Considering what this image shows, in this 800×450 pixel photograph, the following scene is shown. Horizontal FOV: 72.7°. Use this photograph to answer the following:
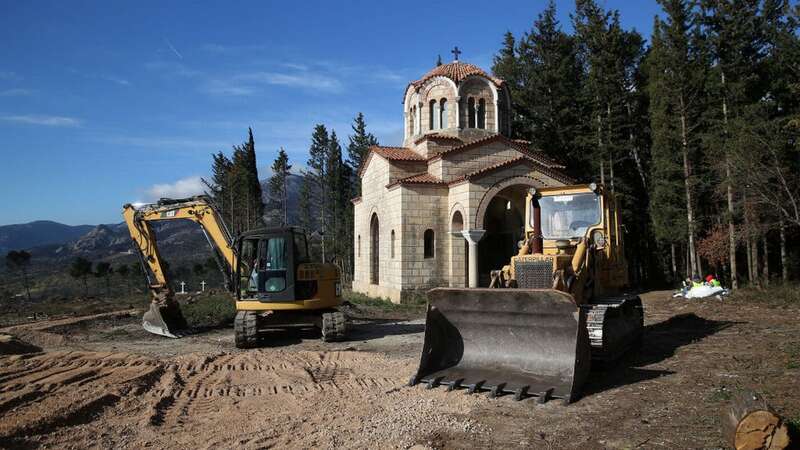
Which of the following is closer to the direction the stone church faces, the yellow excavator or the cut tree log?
the cut tree log

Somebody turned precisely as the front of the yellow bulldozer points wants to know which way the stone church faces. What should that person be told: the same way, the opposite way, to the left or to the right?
to the left

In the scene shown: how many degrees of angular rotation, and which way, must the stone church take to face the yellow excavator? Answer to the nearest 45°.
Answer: approximately 45° to its right

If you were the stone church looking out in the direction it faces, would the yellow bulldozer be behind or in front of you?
in front

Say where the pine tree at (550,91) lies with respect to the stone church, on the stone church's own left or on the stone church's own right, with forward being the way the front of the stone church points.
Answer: on the stone church's own left

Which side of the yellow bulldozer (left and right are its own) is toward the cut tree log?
front

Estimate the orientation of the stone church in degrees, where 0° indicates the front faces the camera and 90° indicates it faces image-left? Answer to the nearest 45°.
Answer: approximately 315°

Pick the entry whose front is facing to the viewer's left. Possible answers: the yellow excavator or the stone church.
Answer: the yellow excavator

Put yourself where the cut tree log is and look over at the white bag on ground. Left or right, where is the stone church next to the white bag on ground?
left

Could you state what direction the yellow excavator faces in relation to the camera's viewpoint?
facing to the left of the viewer

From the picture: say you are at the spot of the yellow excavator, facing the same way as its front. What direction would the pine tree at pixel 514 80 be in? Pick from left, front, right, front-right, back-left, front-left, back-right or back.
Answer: back-right

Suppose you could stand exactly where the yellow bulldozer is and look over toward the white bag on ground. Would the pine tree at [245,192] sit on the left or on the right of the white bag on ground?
left

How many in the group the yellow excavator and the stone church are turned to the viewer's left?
1

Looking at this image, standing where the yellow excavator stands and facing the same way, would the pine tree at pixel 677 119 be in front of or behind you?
behind

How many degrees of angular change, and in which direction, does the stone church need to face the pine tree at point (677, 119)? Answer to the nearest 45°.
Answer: approximately 45° to its left

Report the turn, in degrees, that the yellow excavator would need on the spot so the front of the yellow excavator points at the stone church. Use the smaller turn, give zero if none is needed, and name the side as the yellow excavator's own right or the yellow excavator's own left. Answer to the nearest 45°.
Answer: approximately 135° to the yellow excavator's own right
